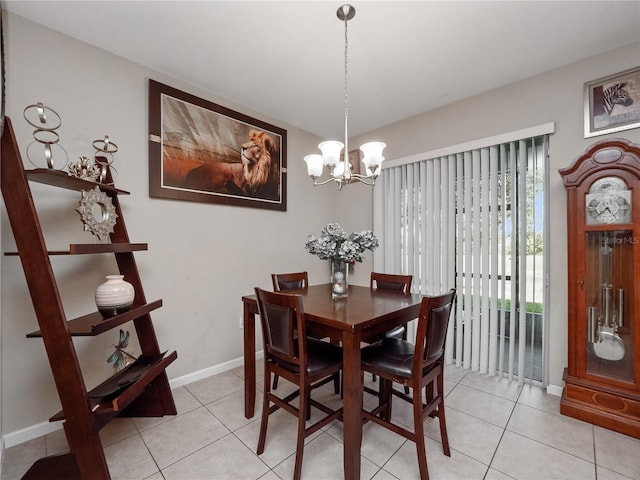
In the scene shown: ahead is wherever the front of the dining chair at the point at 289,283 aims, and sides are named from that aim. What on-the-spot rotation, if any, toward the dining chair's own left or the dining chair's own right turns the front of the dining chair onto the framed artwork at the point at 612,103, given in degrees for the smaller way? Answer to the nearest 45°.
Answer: approximately 45° to the dining chair's own left

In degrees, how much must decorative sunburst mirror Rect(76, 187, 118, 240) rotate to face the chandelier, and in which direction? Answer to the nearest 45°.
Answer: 0° — it already faces it

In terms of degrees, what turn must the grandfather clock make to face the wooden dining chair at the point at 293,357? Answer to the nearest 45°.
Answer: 0° — it already faces it

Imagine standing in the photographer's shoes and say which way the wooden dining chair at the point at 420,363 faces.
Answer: facing away from the viewer and to the left of the viewer

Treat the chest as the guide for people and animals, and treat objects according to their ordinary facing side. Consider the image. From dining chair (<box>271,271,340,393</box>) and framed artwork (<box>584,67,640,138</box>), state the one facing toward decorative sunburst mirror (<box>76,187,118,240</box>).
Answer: the framed artwork

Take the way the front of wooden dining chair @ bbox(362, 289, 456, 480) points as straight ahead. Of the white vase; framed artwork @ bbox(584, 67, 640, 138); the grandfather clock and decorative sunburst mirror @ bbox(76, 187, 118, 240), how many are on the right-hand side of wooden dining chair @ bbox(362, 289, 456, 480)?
2

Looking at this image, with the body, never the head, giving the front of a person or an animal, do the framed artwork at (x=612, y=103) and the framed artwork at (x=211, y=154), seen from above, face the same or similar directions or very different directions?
very different directions

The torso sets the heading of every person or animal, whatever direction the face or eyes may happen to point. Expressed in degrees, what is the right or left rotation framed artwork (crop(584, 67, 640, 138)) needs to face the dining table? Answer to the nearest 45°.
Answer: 0° — it already faces it

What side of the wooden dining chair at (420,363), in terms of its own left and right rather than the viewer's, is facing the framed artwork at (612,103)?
right

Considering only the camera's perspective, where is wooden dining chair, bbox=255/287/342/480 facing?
facing away from the viewer and to the right of the viewer
